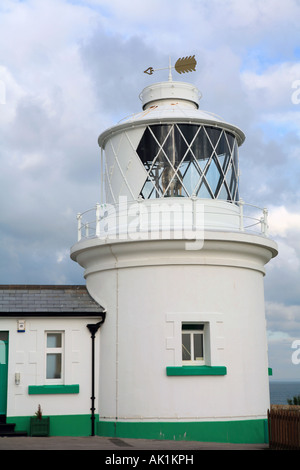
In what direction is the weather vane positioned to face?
to the viewer's left
